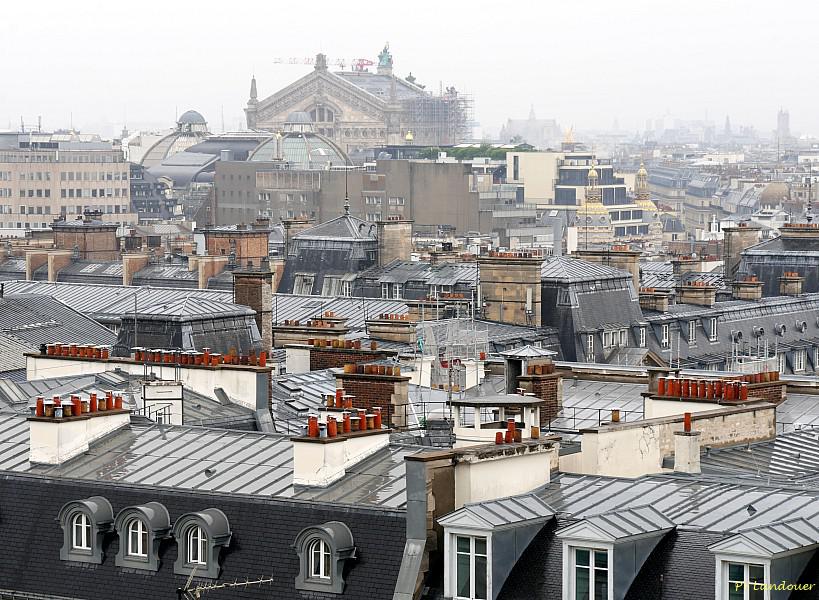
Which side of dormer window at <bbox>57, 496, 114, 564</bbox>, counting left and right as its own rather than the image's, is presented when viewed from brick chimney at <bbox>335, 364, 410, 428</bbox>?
back

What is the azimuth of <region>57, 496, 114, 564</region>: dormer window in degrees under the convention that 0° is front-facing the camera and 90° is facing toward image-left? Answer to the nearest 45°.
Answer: approximately 45°
